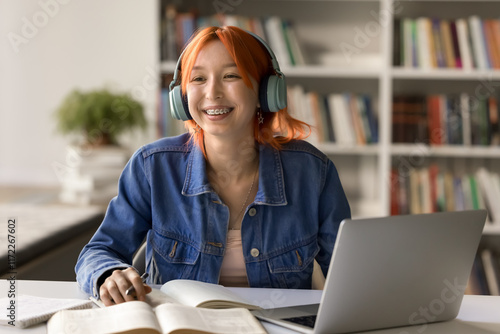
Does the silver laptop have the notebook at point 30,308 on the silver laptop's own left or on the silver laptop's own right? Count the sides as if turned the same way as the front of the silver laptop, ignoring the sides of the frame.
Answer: on the silver laptop's own left

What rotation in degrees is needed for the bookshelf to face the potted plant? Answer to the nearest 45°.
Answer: approximately 90° to its right

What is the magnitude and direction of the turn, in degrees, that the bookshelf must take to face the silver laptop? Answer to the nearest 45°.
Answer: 0° — it already faces it

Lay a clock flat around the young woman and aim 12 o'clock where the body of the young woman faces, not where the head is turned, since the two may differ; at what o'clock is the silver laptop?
The silver laptop is roughly at 11 o'clock from the young woman.

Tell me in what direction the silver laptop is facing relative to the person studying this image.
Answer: facing away from the viewer and to the left of the viewer

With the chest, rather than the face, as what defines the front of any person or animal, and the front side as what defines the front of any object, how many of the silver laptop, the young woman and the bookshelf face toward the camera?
2

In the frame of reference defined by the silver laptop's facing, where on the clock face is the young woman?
The young woman is roughly at 12 o'clock from the silver laptop.

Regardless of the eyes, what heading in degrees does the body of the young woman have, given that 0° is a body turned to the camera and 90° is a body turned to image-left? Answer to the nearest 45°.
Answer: approximately 0°

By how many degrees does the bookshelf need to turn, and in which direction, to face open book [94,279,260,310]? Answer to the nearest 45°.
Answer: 0° — it already faces it
